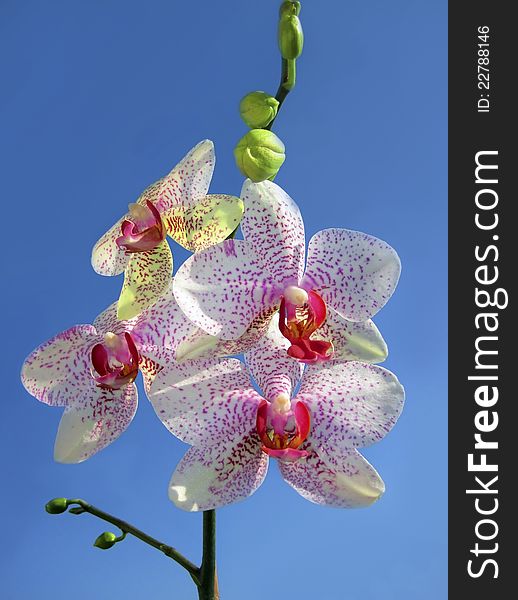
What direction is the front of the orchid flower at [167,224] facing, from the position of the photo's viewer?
facing the viewer and to the left of the viewer
